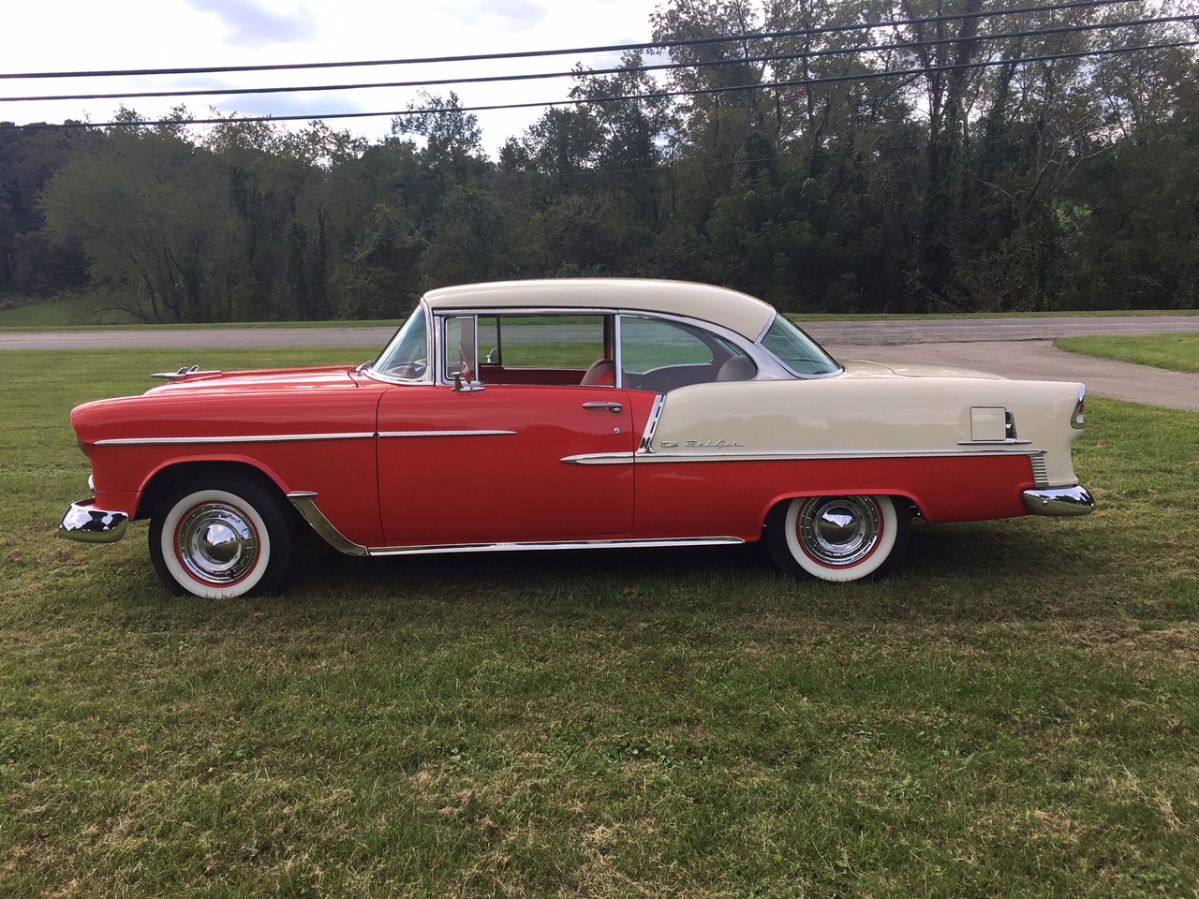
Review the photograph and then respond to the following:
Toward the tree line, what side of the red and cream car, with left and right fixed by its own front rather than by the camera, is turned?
right

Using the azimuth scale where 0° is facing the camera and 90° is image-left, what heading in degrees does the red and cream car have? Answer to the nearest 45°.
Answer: approximately 90°
